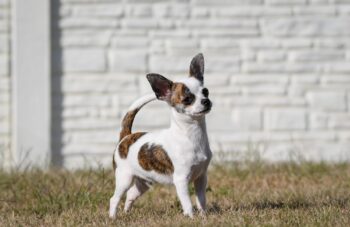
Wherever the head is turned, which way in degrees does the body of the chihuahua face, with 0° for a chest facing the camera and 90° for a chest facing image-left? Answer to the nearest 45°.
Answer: approximately 315°
